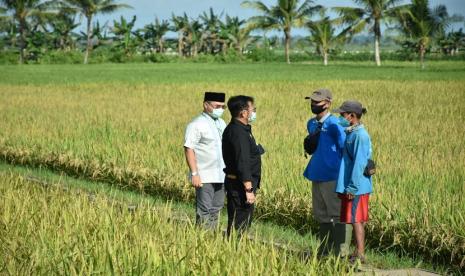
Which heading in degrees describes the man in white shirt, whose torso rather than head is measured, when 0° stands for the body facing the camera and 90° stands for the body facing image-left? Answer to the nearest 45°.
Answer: approximately 315°

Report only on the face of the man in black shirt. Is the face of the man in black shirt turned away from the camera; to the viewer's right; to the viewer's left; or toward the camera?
to the viewer's right

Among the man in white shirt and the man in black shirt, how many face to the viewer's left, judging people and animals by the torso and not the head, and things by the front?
0

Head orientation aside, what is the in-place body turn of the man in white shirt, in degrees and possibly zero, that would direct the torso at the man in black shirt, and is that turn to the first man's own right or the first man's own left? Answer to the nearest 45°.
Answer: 0° — they already face them

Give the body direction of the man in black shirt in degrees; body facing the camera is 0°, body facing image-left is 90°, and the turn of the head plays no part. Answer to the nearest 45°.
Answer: approximately 270°

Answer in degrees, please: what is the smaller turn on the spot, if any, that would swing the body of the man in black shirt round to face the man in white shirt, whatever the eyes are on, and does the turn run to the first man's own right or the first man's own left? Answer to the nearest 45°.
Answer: approximately 135° to the first man's own left
